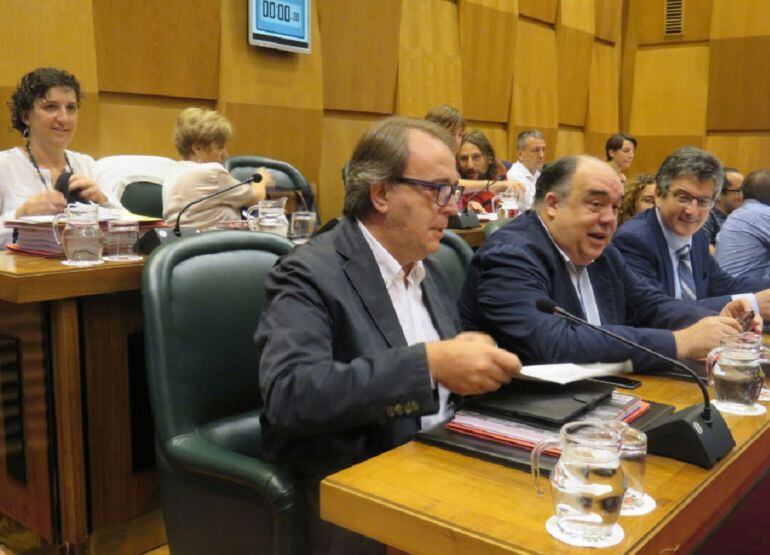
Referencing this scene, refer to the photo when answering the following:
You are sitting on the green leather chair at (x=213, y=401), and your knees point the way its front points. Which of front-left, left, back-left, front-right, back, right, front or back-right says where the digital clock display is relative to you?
back-left

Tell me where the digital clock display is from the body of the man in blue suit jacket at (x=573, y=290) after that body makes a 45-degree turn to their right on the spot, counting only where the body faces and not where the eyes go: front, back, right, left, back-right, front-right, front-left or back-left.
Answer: back-right

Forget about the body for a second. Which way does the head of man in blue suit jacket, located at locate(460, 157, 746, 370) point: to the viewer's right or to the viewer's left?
to the viewer's right

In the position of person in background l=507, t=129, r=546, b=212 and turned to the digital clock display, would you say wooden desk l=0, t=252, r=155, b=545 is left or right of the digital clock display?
left

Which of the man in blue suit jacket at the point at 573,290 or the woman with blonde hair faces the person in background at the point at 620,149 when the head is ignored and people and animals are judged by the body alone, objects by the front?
the woman with blonde hair
